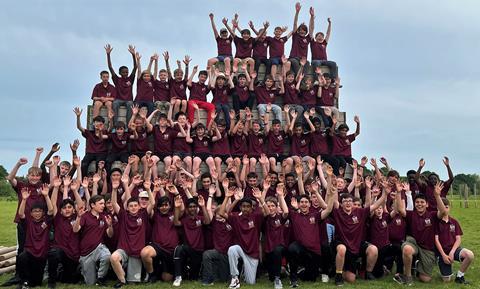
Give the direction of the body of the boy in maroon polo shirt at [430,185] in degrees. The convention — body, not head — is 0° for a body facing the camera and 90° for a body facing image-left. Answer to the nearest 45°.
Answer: approximately 0°

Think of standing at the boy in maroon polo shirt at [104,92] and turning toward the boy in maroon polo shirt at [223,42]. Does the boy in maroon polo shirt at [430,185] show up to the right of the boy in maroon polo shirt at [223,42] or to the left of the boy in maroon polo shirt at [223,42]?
right

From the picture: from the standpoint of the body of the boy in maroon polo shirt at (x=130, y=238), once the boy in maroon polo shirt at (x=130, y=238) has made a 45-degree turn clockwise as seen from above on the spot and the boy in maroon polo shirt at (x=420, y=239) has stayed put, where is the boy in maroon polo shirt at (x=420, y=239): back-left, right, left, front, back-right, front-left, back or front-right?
back-left

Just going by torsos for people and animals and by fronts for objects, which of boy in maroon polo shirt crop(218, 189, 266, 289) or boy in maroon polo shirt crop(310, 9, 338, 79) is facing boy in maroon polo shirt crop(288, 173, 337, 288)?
boy in maroon polo shirt crop(310, 9, 338, 79)

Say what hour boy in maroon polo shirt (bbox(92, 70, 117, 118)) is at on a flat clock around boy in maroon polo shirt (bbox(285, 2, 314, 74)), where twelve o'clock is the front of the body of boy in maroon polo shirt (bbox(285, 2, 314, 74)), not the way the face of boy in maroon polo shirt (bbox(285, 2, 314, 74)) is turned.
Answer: boy in maroon polo shirt (bbox(92, 70, 117, 118)) is roughly at 2 o'clock from boy in maroon polo shirt (bbox(285, 2, 314, 74)).

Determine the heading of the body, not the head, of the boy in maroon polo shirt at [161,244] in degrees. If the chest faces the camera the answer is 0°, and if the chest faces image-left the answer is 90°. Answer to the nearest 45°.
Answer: approximately 0°

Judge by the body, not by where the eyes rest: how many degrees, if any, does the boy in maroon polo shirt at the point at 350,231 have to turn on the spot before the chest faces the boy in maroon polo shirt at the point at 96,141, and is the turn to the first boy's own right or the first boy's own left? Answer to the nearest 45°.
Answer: approximately 90° to the first boy's own right

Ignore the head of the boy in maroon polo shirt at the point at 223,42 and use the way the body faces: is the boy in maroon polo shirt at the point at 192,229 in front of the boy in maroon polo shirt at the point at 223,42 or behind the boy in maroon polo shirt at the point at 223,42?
in front
